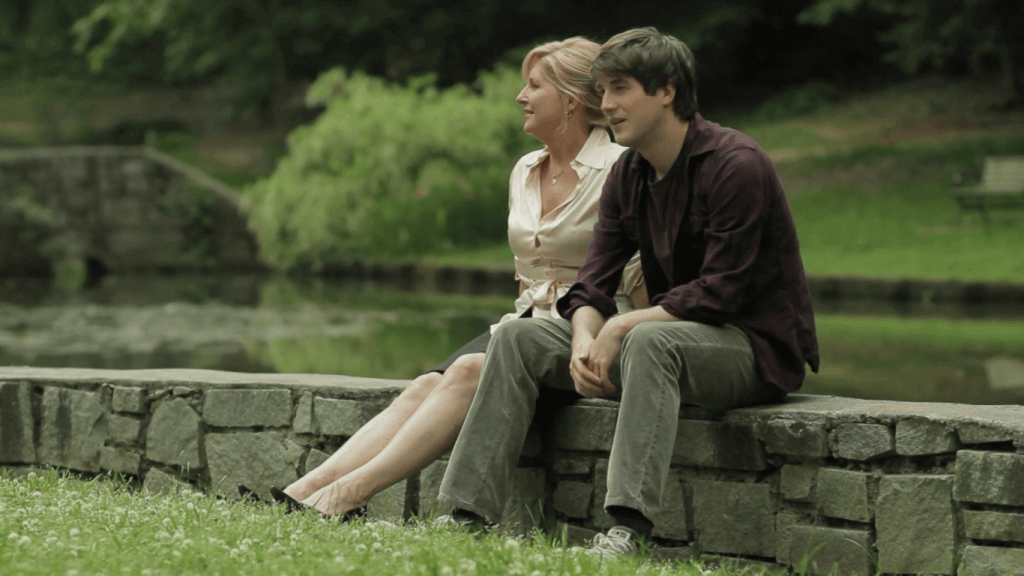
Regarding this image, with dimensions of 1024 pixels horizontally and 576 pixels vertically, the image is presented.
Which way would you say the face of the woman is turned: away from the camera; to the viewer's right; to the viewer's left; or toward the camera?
to the viewer's left

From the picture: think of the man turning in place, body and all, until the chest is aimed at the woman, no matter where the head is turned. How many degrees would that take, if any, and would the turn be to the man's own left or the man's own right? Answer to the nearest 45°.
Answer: approximately 90° to the man's own right

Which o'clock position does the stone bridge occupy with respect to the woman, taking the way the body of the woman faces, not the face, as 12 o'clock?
The stone bridge is roughly at 4 o'clock from the woman.

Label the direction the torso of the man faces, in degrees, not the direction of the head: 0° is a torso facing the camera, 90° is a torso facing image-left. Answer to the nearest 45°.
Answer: approximately 45°

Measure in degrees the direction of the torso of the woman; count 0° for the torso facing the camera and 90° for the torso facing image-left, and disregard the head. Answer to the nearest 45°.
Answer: approximately 45°

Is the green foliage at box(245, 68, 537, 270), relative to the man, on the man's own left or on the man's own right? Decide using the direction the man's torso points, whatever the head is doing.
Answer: on the man's own right

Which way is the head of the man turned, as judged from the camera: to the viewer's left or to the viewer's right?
to the viewer's left
